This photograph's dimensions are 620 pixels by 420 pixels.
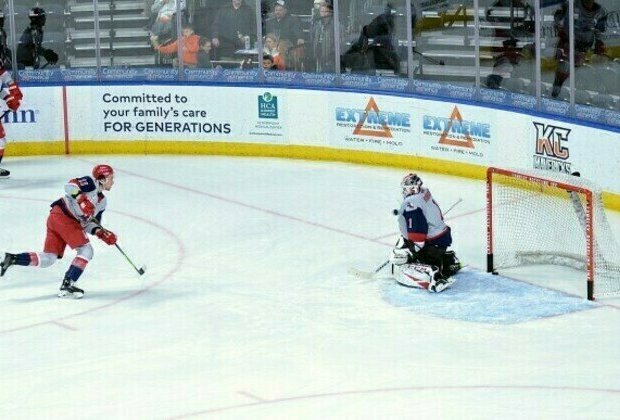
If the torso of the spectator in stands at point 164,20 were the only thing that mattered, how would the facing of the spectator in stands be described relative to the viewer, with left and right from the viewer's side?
facing the viewer

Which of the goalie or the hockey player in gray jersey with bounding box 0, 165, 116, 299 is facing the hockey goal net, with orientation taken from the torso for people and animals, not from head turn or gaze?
the hockey player in gray jersey

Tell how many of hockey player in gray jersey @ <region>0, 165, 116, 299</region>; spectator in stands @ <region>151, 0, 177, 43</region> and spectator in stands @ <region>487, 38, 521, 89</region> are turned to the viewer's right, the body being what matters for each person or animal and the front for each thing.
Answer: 1

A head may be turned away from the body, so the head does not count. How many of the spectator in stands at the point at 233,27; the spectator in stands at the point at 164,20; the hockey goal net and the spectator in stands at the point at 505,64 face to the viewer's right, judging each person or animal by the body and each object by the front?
0

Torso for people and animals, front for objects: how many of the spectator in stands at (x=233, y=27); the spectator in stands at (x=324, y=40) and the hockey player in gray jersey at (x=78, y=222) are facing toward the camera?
2

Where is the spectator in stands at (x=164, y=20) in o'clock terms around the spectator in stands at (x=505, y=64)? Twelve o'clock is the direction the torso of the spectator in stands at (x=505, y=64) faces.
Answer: the spectator in stands at (x=164, y=20) is roughly at 2 o'clock from the spectator in stands at (x=505, y=64).

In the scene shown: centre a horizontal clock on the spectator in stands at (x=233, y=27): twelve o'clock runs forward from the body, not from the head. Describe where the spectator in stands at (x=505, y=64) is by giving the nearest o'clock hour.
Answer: the spectator in stands at (x=505, y=64) is roughly at 10 o'clock from the spectator in stands at (x=233, y=27).

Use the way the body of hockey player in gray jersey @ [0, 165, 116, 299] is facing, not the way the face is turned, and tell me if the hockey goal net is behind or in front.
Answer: in front

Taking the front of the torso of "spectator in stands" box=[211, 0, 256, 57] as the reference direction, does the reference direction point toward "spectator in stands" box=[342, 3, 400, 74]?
no

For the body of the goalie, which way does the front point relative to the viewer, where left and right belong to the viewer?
facing to the left of the viewer

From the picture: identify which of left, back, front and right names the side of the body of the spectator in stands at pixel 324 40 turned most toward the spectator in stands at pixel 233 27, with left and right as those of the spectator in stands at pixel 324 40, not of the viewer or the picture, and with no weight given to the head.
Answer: right

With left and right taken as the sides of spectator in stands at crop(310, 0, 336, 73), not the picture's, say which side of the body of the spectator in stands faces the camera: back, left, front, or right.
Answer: front

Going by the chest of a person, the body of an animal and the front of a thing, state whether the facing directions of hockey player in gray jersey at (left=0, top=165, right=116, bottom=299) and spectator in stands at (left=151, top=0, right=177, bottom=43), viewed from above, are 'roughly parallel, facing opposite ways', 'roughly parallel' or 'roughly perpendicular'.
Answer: roughly perpendicular

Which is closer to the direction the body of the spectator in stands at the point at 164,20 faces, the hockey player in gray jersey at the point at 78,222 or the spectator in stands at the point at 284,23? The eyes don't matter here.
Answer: the hockey player in gray jersey

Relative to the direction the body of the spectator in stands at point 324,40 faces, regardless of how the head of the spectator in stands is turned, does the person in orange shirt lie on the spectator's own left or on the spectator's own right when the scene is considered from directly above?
on the spectator's own right

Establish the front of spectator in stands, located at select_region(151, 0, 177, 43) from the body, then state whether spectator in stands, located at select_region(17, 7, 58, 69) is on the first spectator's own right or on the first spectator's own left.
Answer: on the first spectator's own right

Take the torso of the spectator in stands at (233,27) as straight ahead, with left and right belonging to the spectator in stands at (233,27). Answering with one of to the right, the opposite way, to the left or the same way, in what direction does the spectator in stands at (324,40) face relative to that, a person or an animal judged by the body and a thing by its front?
the same way

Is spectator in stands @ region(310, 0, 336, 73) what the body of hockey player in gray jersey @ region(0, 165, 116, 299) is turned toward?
no
